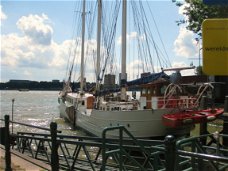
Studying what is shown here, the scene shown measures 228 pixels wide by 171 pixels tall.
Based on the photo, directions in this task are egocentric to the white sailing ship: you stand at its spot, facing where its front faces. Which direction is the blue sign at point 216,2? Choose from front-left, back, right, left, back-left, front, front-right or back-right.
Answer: back-left

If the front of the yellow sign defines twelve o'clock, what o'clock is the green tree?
The green tree is roughly at 6 o'clock from the yellow sign.

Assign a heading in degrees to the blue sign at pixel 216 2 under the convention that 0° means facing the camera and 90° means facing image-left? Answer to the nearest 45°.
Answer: approximately 0°

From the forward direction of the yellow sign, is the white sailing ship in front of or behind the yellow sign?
behind

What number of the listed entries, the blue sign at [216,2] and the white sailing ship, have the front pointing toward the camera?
1

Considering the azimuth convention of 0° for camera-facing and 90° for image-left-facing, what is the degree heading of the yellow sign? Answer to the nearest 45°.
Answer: approximately 0°

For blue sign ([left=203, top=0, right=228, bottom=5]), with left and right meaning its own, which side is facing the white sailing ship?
back

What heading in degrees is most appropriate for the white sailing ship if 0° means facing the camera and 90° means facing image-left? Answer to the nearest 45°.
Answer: approximately 135°
